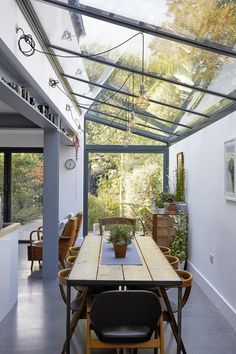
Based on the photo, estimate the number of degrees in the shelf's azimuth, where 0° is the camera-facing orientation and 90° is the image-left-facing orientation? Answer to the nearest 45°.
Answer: approximately 270°

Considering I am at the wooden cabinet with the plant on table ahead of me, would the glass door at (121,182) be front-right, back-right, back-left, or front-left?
back-right
